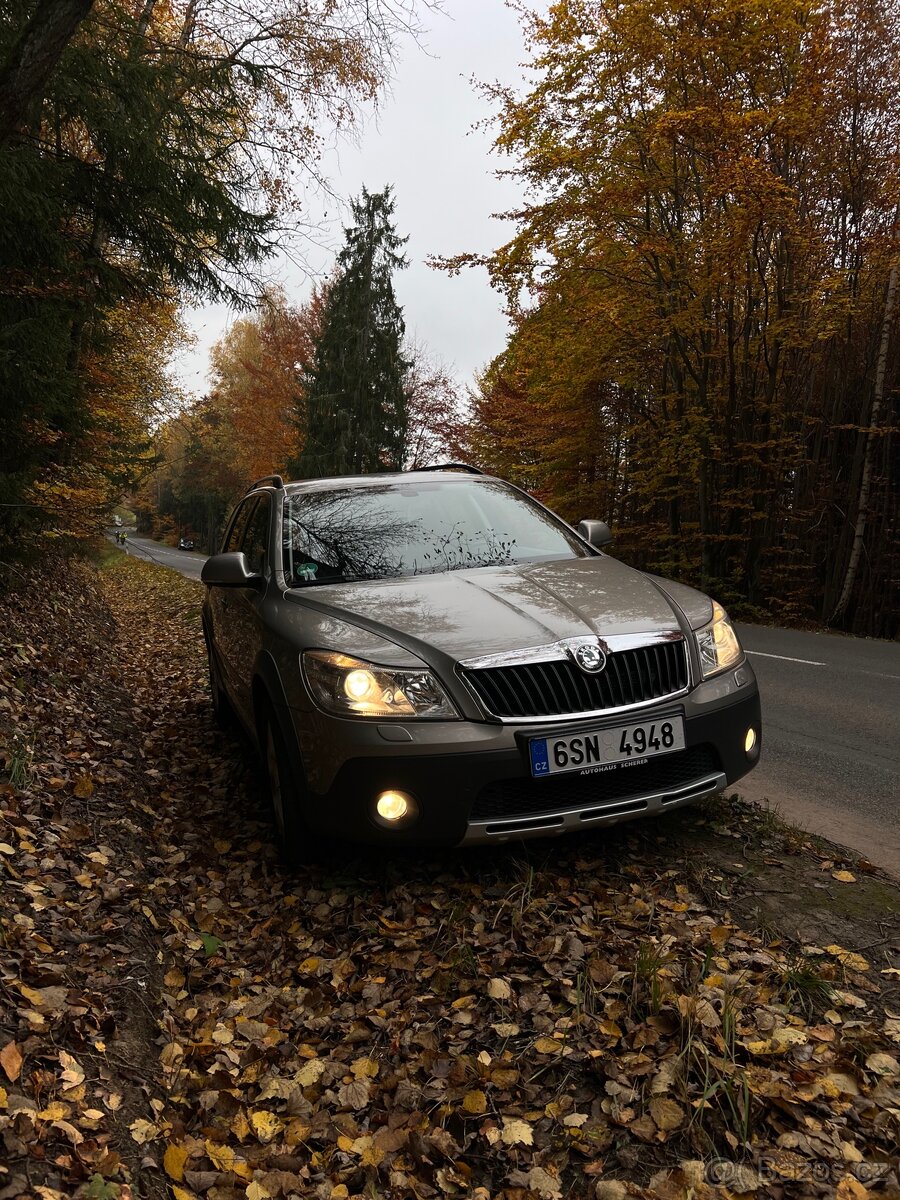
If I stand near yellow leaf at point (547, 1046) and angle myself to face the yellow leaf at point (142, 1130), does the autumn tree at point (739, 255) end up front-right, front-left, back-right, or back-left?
back-right

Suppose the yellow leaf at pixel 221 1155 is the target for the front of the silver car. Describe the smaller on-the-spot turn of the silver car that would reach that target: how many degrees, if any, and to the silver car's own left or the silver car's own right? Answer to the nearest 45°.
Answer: approximately 90° to the silver car's own right

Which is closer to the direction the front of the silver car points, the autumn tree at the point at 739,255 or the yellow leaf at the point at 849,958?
the yellow leaf

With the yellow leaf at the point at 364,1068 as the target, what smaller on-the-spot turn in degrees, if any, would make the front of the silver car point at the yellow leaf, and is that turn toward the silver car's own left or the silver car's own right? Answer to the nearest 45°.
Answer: approximately 45° to the silver car's own right

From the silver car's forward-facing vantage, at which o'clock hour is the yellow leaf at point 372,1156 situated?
The yellow leaf is roughly at 2 o'clock from the silver car.

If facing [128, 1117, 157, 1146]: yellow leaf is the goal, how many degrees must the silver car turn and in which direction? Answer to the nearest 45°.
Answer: approximately 90° to its right

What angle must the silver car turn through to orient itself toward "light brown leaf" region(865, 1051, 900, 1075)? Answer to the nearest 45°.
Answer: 0° — it already faces it

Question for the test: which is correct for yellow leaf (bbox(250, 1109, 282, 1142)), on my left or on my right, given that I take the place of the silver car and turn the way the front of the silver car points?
on my right

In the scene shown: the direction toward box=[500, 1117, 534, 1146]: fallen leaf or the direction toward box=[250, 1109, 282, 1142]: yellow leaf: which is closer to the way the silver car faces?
the fallen leaf

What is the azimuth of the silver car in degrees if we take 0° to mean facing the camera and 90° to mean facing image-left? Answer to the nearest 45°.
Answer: approximately 315°
